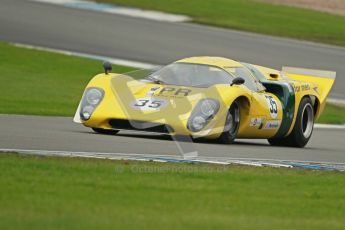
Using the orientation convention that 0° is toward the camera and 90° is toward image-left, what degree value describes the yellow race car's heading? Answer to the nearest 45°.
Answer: approximately 45°
